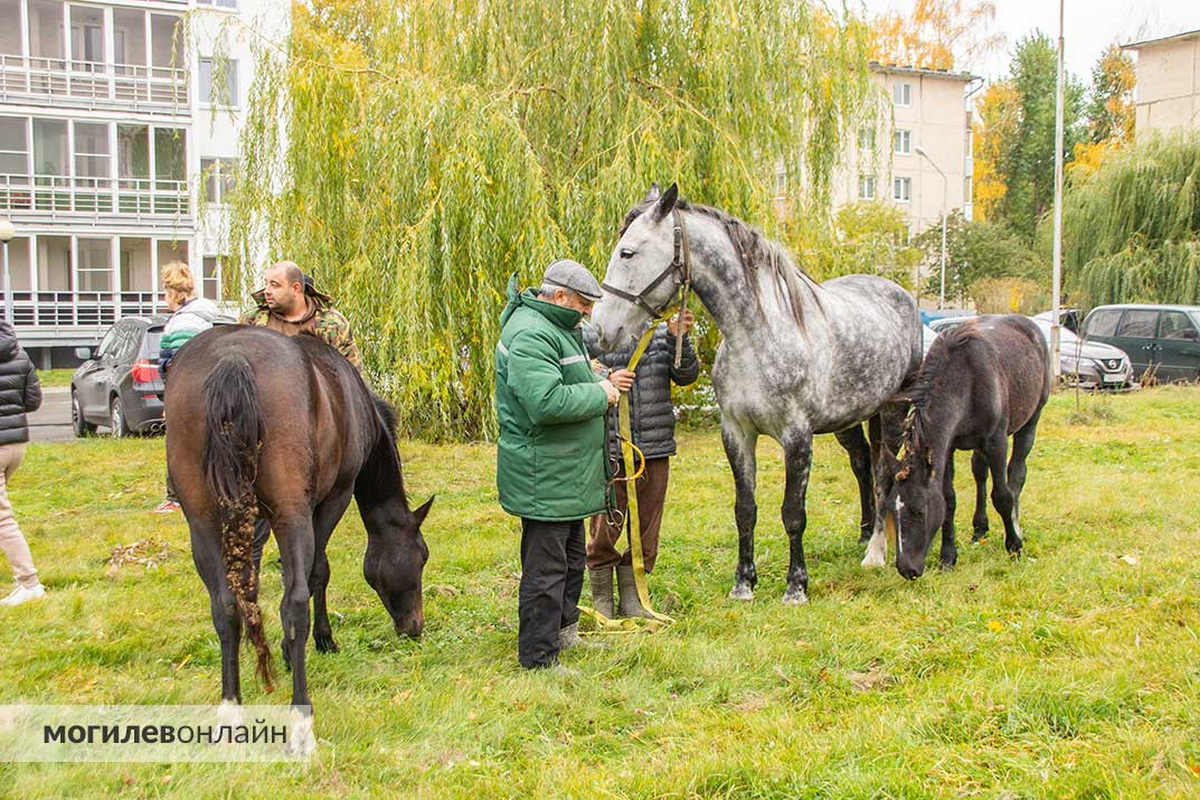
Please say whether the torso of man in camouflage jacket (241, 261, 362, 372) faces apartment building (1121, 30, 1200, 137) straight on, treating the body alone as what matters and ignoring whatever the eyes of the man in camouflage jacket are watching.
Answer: no

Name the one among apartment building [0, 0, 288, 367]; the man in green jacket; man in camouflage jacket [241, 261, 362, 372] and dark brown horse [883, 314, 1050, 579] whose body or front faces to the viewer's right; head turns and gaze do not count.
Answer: the man in green jacket

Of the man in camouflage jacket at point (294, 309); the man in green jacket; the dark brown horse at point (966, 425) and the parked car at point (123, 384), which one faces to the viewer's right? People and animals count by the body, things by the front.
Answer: the man in green jacket

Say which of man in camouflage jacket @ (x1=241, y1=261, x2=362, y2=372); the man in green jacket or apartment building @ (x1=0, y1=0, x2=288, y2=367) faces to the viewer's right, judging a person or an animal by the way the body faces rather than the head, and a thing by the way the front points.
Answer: the man in green jacket

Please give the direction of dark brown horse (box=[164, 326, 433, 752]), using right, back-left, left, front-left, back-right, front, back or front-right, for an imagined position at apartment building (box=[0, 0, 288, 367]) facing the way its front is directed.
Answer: front

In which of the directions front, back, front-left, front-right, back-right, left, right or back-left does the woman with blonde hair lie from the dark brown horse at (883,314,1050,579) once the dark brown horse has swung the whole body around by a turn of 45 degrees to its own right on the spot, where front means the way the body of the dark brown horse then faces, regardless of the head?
front

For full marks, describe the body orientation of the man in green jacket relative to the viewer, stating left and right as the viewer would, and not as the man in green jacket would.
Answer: facing to the right of the viewer

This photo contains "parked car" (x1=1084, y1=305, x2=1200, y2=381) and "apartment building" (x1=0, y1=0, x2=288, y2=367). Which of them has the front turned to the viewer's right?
the parked car

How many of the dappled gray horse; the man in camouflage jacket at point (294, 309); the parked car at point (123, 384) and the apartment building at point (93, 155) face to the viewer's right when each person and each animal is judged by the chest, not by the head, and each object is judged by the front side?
0

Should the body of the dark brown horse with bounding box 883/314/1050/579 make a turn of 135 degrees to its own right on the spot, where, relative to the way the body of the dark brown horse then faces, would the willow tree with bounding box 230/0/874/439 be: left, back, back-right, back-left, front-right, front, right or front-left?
front-left

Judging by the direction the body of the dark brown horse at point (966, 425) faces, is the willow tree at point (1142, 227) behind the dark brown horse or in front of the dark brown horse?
behind

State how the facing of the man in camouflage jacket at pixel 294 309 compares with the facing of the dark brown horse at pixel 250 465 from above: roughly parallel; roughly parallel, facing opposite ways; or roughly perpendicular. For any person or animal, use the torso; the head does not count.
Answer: roughly parallel, facing opposite ways

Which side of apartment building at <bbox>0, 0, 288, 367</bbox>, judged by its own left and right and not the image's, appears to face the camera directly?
front

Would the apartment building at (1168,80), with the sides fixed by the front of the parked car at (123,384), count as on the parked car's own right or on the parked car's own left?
on the parked car's own right

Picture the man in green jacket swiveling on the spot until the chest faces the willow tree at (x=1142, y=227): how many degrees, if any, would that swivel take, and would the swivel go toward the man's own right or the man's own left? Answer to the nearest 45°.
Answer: approximately 45° to the man's own left

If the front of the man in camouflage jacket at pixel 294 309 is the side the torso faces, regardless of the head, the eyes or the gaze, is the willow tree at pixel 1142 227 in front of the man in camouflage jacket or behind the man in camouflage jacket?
behind

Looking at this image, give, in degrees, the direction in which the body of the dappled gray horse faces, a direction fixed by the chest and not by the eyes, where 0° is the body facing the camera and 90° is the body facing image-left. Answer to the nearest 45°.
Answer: approximately 45°

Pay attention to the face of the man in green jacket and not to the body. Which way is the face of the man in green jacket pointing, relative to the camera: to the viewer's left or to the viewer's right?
to the viewer's right

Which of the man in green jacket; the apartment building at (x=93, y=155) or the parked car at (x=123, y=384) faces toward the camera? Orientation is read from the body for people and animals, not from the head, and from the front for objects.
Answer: the apartment building
